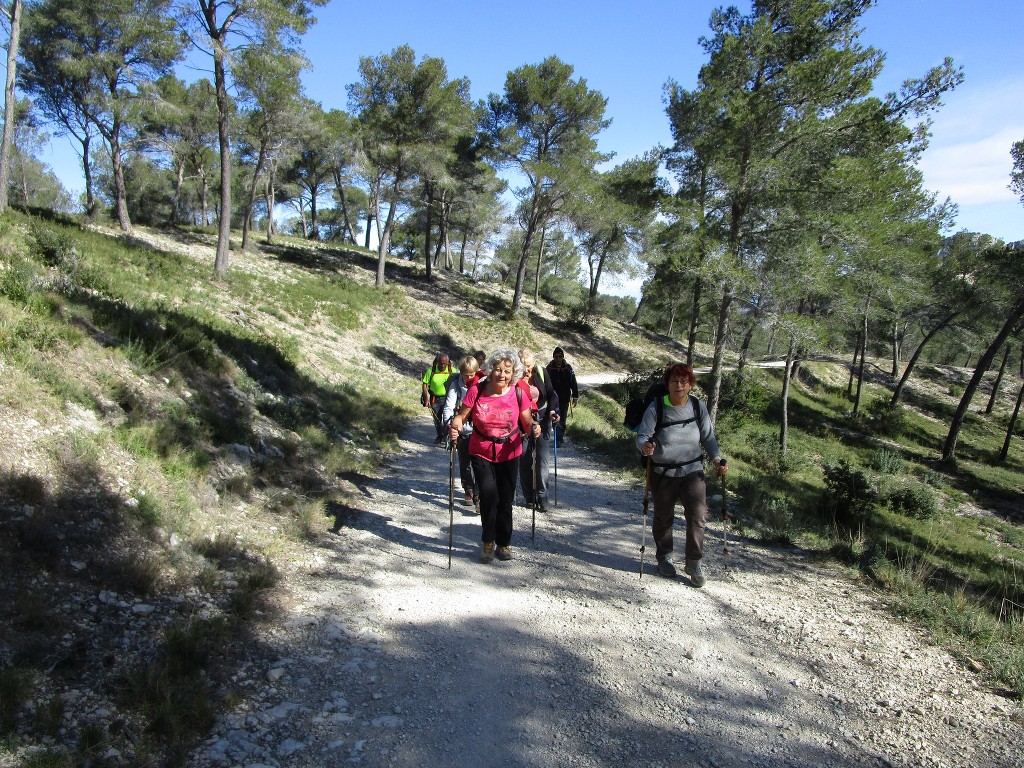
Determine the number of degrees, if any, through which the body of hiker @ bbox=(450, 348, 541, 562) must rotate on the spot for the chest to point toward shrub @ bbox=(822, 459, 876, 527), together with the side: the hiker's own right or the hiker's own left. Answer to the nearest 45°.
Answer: approximately 135° to the hiker's own left

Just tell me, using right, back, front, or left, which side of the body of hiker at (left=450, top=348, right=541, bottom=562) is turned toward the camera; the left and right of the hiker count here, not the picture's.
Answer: front

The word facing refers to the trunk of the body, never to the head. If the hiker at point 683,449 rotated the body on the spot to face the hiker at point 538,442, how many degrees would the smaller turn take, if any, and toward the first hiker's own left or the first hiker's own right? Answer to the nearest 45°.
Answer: approximately 135° to the first hiker's own right

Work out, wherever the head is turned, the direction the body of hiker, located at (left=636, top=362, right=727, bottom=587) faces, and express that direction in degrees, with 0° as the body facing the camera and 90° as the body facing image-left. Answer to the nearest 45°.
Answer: approximately 0°

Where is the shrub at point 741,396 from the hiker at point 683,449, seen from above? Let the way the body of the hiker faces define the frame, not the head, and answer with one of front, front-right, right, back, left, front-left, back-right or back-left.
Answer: back

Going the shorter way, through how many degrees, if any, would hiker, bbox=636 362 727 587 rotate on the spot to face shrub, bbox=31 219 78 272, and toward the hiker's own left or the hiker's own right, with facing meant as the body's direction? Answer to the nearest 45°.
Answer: approximately 90° to the hiker's own right

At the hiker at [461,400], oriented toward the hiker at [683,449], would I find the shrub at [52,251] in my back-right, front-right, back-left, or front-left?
back-right

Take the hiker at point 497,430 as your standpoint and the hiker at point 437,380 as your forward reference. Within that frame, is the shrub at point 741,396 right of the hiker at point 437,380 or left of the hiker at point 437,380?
right
